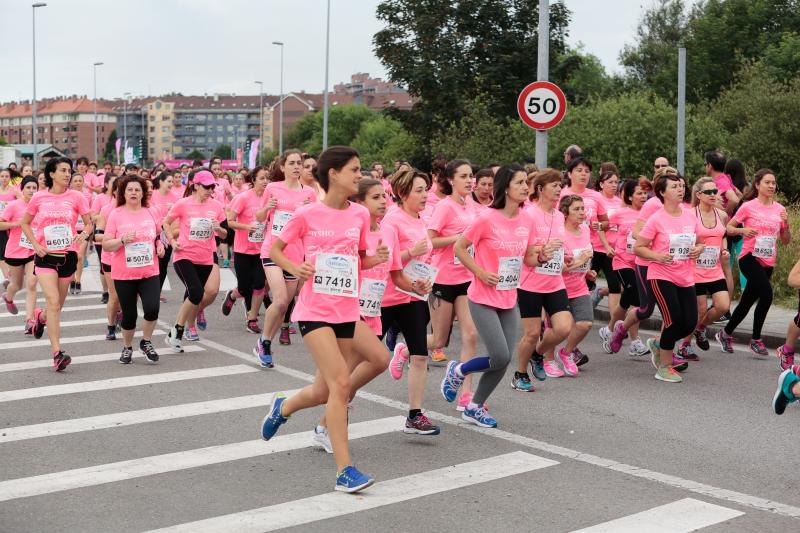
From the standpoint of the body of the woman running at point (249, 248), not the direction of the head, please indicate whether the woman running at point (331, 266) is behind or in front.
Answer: in front

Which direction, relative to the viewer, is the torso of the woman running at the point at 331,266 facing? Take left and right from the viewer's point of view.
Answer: facing the viewer and to the right of the viewer

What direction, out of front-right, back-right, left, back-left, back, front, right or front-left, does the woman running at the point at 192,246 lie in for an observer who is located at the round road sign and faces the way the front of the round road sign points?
front-right

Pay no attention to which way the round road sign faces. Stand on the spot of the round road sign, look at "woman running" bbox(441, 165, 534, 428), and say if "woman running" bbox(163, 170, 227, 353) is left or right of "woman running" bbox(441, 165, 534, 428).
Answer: right

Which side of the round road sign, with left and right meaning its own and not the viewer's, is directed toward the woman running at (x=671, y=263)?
front

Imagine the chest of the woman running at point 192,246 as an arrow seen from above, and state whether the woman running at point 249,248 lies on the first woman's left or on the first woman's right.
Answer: on the first woman's left
